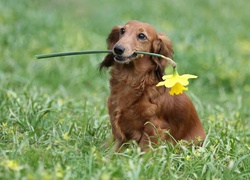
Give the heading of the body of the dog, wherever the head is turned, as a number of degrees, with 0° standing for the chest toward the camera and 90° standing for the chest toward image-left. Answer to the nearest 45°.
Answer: approximately 45°
